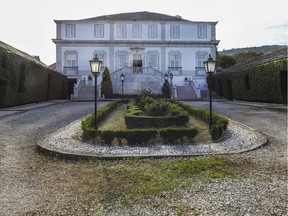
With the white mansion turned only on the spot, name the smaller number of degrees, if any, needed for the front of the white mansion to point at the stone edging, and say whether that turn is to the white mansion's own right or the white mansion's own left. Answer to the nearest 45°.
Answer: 0° — it already faces it

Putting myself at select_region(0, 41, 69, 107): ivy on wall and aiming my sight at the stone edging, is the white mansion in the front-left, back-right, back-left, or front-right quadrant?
back-left

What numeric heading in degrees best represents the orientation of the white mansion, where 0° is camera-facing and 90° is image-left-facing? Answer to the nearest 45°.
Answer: approximately 0°

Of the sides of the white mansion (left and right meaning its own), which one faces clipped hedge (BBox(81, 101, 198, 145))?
front

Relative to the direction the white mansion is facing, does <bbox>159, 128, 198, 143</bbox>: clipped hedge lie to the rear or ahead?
ahead
